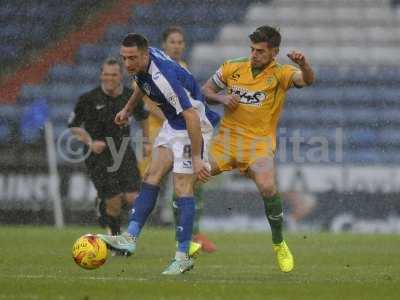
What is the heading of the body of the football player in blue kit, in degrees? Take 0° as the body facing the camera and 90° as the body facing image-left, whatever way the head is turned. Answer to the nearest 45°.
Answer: approximately 45°

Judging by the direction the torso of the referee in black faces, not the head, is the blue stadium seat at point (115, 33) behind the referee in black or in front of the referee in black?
behind

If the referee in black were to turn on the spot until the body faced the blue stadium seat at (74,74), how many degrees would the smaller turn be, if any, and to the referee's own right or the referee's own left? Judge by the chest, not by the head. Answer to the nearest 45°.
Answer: approximately 180°

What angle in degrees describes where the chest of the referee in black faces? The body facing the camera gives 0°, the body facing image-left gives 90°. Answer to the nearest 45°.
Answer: approximately 0°

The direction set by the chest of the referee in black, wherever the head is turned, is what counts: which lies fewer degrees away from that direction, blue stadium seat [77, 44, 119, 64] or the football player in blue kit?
the football player in blue kit

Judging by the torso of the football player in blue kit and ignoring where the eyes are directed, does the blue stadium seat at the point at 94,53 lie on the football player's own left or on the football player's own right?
on the football player's own right

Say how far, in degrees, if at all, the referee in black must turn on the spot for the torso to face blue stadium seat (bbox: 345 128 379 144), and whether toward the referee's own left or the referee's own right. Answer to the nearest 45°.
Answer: approximately 135° to the referee's own left

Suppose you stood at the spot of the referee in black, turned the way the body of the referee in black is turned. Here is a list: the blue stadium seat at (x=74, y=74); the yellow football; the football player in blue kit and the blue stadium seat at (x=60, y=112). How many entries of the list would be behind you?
2

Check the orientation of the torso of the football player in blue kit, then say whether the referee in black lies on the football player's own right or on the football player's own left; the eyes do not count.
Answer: on the football player's own right

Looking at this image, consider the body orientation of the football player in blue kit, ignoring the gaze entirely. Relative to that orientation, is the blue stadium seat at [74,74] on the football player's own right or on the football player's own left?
on the football player's own right
